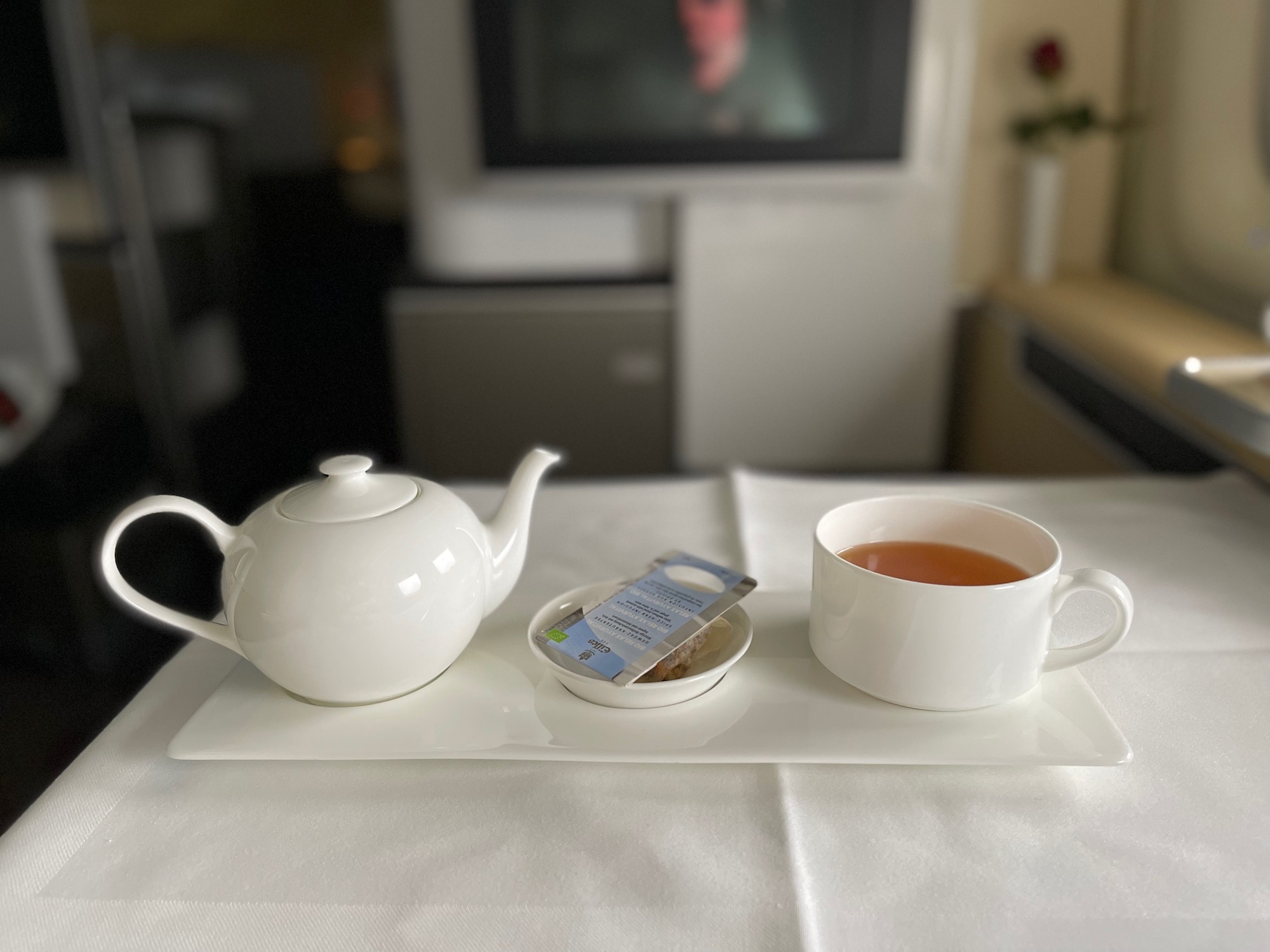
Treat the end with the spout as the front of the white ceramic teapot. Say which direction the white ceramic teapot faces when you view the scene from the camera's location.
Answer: facing to the right of the viewer

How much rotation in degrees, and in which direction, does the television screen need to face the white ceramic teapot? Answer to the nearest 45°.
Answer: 0° — it already faces it

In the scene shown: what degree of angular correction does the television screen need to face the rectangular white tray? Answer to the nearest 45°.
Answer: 0° — it already faces it

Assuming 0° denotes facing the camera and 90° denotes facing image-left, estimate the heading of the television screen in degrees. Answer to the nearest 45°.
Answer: approximately 0°

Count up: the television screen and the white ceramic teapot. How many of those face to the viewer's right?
1

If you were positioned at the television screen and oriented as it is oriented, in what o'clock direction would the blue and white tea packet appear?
The blue and white tea packet is roughly at 12 o'clock from the television screen.

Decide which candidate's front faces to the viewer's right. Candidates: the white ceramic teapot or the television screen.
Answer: the white ceramic teapot

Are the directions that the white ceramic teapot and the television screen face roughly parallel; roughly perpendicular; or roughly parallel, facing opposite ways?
roughly perpendicular

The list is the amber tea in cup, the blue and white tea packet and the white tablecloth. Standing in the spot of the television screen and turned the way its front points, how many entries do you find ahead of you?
3
